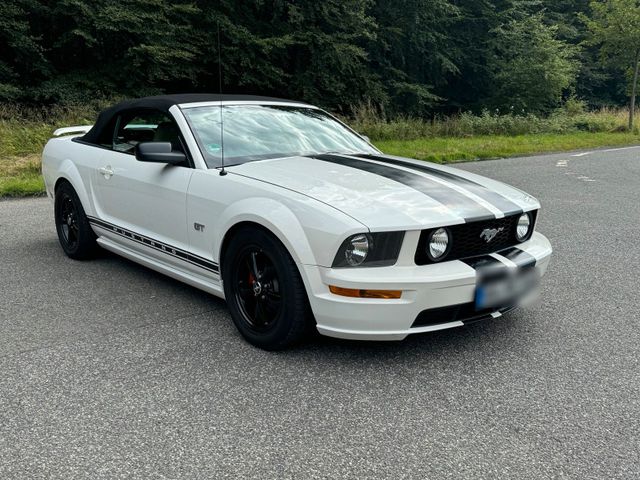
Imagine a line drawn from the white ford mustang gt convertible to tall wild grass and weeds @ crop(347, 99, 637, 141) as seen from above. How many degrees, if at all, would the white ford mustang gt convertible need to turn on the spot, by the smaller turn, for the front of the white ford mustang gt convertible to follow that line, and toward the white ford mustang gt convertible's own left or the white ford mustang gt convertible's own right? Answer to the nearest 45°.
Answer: approximately 135° to the white ford mustang gt convertible's own left

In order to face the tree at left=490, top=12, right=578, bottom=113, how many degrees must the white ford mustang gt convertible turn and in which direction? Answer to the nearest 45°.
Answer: approximately 135° to its left

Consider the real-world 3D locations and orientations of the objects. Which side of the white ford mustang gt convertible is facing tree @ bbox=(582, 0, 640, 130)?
left

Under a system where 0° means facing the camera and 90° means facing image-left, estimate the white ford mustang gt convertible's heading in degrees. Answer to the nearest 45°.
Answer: approximately 315°
